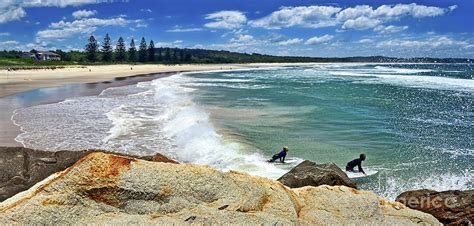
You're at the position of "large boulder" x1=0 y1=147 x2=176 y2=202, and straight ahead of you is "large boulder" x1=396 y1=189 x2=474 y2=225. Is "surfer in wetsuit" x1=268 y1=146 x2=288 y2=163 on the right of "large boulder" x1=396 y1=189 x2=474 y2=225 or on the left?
left

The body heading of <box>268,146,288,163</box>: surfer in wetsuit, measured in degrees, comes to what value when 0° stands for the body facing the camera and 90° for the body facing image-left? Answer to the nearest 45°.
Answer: approximately 270°

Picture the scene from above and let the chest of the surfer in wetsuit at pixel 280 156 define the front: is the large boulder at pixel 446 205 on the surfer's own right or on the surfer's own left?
on the surfer's own right

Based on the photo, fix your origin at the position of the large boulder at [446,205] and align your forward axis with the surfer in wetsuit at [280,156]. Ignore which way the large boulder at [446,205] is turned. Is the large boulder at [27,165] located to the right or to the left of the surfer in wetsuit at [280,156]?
left

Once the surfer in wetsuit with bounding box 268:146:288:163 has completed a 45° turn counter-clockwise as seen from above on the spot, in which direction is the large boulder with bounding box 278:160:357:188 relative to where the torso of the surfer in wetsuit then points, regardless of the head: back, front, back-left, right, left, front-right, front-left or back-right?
back-right

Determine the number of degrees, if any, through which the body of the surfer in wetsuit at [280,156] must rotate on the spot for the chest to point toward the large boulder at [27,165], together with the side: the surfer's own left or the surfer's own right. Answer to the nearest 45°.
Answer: approximately 135° to the surfer's own right
